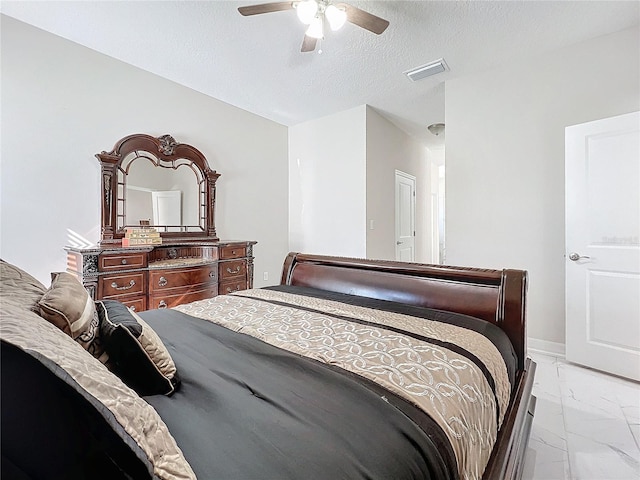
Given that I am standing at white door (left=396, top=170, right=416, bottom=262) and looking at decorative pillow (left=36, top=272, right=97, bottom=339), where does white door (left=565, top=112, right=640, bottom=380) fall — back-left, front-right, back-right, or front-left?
front-left

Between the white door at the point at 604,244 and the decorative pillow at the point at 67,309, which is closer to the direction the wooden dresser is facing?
the white door

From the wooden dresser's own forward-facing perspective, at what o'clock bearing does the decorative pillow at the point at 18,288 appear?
The decorative pillow is roughly at 2 o'clock from the wooden dresser.

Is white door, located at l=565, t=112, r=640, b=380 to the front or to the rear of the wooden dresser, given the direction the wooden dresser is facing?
to the front

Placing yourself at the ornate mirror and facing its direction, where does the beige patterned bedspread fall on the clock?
The beige patterned bedspread is roughly at 1 o'clock from the ornate mirror.

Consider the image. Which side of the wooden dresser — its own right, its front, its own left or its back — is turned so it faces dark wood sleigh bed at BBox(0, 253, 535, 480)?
front

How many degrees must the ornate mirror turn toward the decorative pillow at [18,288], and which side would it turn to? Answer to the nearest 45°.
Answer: approximately 45° to its right

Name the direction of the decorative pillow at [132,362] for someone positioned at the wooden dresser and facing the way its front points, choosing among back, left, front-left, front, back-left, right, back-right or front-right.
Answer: front-right

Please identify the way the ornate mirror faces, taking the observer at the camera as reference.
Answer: facing the viewer and to the right of the viewer

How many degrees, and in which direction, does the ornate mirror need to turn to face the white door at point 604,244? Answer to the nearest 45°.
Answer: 0° — it already faces it

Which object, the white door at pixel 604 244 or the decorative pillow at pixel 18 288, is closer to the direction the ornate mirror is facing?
the white door

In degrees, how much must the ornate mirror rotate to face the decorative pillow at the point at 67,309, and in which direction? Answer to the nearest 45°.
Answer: approximately 45° to its right
